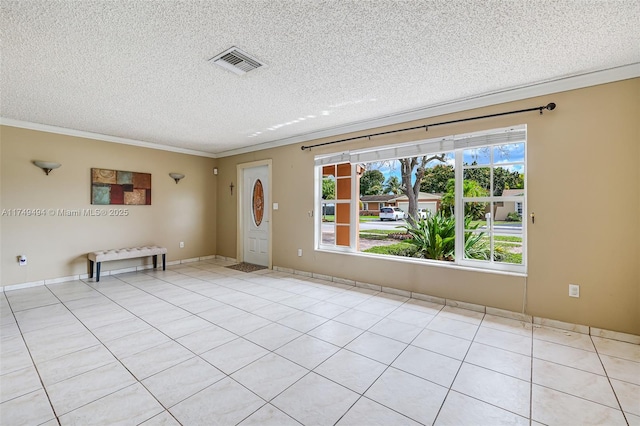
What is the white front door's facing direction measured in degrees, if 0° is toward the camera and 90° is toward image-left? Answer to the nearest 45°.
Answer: approximately 45°

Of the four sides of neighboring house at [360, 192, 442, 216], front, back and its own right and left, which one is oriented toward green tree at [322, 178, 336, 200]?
right

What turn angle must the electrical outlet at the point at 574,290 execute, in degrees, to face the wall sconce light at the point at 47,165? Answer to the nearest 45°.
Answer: approximately 45° to its right

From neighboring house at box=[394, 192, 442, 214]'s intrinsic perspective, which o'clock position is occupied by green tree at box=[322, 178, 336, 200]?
The green tree is roughly at 3 o'clock from the neighboring house.

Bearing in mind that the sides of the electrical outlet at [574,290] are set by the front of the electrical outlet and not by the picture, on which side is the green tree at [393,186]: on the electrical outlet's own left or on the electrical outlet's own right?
on the electrical outlet's own right

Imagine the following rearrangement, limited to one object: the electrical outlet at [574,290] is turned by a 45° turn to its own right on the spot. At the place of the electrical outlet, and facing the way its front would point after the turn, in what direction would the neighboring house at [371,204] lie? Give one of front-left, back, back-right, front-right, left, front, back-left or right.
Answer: front-right

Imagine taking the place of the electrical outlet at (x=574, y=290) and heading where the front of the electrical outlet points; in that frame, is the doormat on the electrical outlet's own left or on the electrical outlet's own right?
on the electrical outlet's own right

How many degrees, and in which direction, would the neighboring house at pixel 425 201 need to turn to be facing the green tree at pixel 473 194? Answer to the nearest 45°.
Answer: approximately 45° to its left

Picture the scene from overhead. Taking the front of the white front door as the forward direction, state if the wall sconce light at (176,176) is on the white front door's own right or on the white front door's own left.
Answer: on the white front door's own right

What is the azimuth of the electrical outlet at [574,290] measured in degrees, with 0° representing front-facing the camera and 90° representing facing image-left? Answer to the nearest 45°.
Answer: approximately 0°
